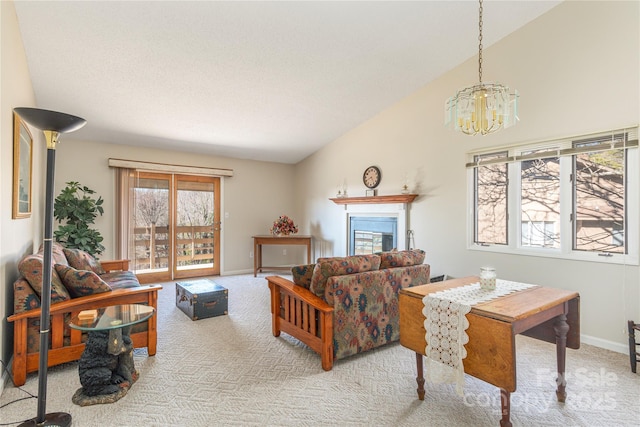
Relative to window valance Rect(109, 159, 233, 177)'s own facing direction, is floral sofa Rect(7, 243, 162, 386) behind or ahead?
ahead

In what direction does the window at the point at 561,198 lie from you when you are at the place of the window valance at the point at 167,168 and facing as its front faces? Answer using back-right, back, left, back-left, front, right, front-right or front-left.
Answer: front-left

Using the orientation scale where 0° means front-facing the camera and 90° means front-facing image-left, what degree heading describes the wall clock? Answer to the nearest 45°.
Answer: approximately 45°

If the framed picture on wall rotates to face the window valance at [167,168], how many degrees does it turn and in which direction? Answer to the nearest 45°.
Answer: approximately 45° to its left

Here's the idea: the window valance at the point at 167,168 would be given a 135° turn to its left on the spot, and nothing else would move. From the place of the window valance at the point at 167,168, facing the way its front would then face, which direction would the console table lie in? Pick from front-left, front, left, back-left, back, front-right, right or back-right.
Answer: front-right

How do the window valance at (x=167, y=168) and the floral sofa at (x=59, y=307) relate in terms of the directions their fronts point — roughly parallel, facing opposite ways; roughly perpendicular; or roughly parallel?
roughly perpendicular

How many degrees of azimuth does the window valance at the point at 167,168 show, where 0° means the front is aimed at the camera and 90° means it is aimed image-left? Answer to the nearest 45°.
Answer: approximately 0°

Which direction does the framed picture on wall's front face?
to the viewer's right

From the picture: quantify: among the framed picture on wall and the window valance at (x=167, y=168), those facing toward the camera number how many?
1

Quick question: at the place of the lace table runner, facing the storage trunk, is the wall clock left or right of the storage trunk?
right

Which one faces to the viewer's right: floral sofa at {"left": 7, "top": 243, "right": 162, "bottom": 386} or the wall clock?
the floral sofa

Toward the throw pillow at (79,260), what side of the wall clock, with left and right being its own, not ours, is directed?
front
